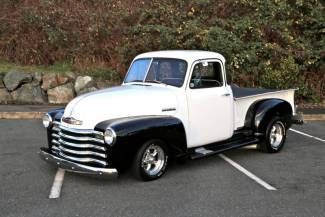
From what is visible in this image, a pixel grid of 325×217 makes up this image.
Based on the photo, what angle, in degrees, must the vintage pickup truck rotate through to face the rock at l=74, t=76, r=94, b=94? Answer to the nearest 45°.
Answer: approximately 135° to its right

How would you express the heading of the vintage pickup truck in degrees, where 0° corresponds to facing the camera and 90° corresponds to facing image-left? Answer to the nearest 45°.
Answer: approximately 45°

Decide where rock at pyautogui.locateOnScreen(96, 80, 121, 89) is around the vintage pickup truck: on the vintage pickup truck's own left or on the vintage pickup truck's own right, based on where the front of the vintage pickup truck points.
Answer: on the vintage pickup truck's own right

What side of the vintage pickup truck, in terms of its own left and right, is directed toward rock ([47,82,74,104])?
right

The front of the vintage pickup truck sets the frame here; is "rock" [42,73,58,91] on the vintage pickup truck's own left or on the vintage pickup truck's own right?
on the vintage pickup truck's own right

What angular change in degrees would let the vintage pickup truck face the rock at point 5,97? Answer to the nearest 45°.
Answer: approximately 90° to its right
